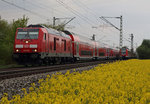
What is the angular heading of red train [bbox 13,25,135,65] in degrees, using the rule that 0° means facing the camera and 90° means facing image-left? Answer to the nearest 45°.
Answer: approximately 45°
